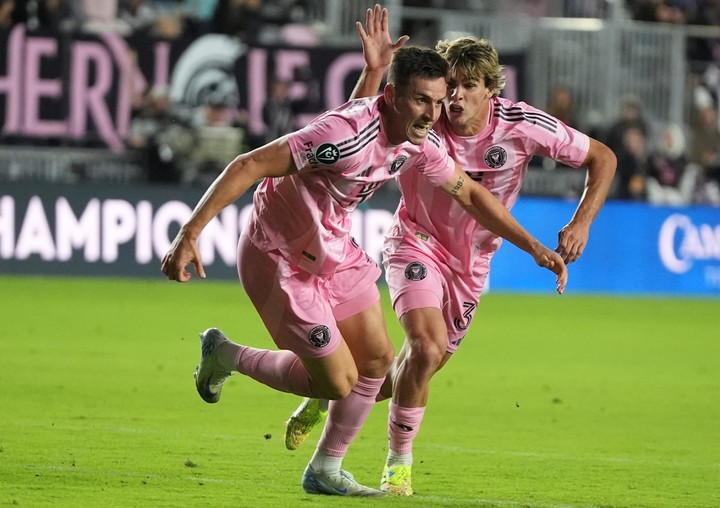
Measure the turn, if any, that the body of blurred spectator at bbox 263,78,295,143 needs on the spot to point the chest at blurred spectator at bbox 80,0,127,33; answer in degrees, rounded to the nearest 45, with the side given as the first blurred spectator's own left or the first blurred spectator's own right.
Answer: approximately 90° to the first blurred spectator's own right

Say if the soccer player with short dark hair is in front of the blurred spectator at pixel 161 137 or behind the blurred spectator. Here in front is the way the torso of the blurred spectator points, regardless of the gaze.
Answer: in front

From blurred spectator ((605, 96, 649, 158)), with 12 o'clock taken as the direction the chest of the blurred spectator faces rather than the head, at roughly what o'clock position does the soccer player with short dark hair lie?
The soccer player with short dark hair is roughly at 12 o'clock from the blurred spectator.

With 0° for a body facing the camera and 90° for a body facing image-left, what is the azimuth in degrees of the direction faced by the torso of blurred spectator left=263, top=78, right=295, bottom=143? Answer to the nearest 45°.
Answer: approximately 0°

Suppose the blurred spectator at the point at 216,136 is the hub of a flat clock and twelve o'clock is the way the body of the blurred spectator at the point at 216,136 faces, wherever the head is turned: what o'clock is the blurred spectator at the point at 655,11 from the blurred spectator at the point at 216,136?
the blurred spectator at the point at 655,11 is roughly at 8 o'clock from the blurred spectator at the point at 216,136.

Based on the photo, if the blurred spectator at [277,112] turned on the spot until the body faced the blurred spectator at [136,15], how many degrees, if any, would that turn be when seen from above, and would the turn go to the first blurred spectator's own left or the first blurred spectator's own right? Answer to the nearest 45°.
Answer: approximately 135° to the first blurred spectator's own right

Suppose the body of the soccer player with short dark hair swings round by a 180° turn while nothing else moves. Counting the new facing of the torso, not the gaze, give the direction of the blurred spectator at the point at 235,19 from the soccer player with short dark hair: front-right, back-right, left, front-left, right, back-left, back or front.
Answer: front-right

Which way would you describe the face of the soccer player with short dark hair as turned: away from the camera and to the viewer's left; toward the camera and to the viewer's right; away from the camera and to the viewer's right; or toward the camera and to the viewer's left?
toward the camera and to the viewer's right

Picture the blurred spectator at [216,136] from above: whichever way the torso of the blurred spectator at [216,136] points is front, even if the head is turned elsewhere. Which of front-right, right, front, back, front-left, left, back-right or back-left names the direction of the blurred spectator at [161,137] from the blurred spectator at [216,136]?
right

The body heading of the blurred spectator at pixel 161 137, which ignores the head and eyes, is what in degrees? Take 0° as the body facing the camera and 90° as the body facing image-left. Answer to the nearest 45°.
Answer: approximately 0°
